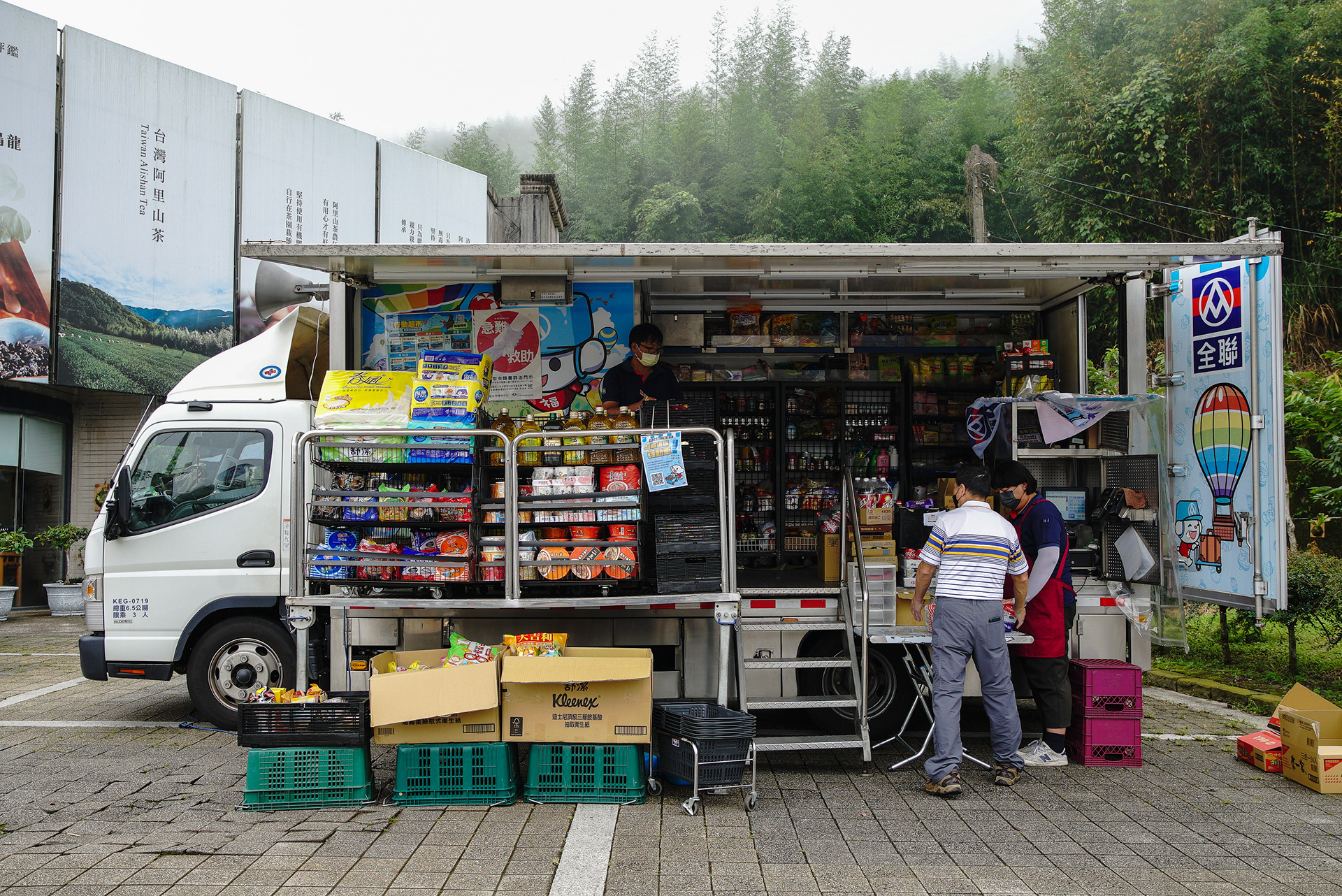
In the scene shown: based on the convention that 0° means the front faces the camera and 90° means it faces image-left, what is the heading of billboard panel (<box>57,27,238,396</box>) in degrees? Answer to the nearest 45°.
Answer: approximately 315°

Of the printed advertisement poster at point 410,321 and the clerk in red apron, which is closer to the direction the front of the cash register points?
the clerk in red apron

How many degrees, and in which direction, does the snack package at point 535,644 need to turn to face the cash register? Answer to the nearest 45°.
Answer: approximately 90° to its left

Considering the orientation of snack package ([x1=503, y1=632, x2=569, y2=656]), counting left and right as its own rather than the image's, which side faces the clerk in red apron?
left

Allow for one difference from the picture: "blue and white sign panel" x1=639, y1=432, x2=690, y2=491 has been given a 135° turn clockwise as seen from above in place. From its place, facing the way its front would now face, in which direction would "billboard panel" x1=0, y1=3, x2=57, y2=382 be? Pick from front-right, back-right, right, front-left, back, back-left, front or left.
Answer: front

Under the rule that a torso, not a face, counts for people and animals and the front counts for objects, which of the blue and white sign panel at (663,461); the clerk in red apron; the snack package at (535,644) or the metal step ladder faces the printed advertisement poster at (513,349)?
the clerk in red apron

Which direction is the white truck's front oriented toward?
to the viewer's left

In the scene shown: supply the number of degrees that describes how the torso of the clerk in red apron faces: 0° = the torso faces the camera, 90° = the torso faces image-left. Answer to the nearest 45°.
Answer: approximately 90°
